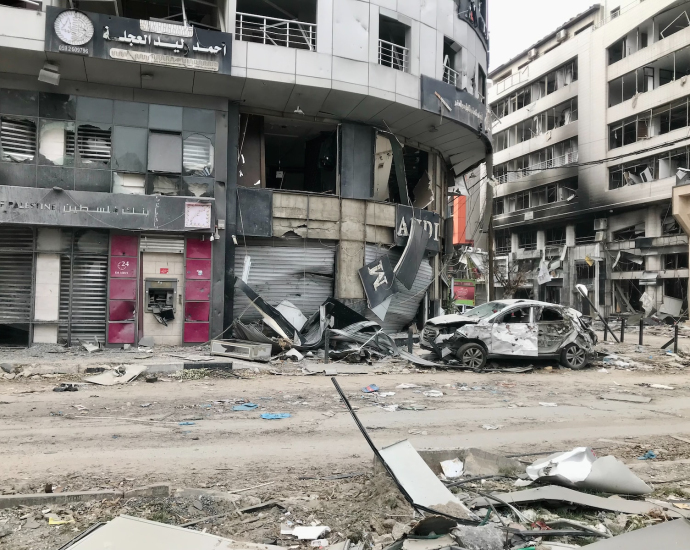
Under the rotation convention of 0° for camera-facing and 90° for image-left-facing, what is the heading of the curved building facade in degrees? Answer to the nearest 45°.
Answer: approximately 0°

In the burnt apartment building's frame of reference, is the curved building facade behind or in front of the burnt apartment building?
in front

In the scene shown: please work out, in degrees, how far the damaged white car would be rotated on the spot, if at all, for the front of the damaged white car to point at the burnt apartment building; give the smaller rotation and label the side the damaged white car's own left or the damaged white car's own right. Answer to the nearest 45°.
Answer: approximately 90° to the damaged white car's own right

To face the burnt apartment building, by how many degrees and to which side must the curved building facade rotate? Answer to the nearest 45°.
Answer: approximately 135° to its left

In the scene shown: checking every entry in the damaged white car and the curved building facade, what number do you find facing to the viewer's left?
1

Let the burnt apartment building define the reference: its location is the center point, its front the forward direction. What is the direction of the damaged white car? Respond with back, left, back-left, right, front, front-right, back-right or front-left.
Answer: front-left

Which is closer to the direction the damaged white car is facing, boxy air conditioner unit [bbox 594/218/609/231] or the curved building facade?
the curved building facade

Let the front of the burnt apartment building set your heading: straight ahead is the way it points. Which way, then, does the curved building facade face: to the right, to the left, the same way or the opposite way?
to the left

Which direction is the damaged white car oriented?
to the viewer's left

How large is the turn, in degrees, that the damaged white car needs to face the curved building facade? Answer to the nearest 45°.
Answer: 0° — it already faces it
